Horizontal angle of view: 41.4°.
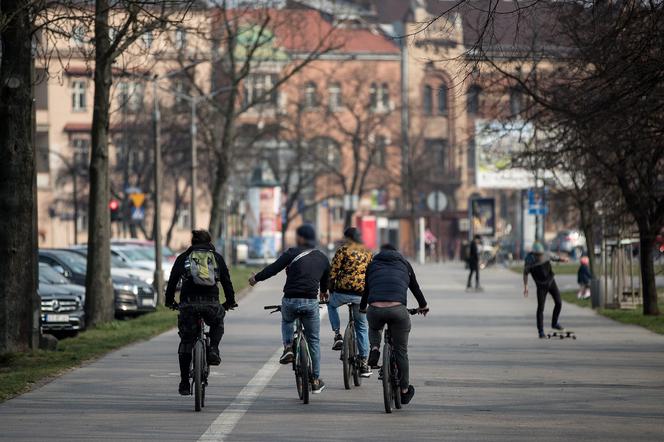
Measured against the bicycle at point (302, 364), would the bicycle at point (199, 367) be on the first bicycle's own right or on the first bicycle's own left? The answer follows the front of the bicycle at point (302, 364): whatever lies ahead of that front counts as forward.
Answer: on the first bicycle's own left

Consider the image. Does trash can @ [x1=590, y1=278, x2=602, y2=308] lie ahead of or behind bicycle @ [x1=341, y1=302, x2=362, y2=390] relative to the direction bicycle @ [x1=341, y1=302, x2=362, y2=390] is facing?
ahead

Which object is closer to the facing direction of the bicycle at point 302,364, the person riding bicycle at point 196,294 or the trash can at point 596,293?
the trash can

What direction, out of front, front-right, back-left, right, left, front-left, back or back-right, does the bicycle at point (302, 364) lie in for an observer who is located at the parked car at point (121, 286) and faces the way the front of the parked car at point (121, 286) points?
front-right

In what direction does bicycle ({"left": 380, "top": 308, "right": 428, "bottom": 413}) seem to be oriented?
away from the camera

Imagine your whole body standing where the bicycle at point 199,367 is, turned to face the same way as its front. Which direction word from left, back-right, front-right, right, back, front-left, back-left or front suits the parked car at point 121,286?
front

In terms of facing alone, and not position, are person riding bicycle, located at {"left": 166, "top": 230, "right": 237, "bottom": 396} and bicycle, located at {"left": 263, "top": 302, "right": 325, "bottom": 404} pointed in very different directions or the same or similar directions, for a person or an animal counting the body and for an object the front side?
same or similar directions

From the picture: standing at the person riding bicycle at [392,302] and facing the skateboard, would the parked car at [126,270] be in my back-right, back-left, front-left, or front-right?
front-left

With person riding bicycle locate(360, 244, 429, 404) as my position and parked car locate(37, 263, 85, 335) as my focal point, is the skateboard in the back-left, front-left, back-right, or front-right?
front-right

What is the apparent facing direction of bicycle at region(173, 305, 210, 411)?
away from the camera

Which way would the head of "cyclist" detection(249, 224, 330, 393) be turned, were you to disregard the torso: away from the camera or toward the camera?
away from the camera

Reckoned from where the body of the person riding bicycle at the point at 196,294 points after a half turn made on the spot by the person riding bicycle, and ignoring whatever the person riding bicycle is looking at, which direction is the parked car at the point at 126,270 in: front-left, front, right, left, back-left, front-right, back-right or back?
back

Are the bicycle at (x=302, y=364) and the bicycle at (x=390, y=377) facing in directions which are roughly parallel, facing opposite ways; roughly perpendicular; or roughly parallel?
roughly parallel

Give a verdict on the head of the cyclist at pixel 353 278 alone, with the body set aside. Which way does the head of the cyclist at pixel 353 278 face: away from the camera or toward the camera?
away from the camera

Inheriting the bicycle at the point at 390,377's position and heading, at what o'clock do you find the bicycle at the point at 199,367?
the bicycle at the point at 199,367 is roughly at 9 o'clock from the bicycle at the point at 390,377.

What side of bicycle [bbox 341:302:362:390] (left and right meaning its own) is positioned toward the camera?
back

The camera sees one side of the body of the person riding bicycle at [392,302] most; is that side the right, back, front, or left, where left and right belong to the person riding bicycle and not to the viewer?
back
